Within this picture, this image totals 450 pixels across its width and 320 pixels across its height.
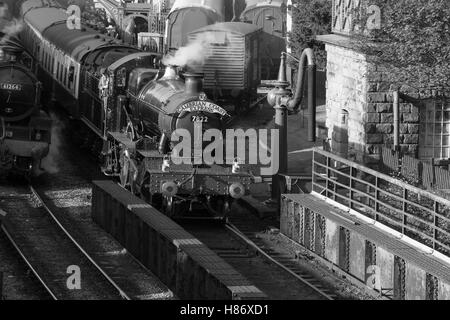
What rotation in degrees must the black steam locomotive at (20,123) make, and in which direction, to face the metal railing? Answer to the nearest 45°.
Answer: approximately 45° to its left

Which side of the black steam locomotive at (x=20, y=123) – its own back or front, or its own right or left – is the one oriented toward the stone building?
left

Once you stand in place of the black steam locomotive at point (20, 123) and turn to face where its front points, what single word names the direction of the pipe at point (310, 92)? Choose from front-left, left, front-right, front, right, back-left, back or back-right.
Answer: front-left

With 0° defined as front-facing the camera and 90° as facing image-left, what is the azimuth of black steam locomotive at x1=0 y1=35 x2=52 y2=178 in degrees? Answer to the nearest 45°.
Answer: approximately 0°

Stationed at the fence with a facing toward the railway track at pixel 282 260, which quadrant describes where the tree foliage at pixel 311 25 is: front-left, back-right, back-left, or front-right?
back-right

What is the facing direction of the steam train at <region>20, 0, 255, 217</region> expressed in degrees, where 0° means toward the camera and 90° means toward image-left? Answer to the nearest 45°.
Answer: approximately 315°

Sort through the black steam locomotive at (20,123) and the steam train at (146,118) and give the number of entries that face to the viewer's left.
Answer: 0

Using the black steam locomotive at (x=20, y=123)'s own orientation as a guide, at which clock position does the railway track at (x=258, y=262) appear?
The railway track is roughly at 11 o'clock from the black steam locomotive.
